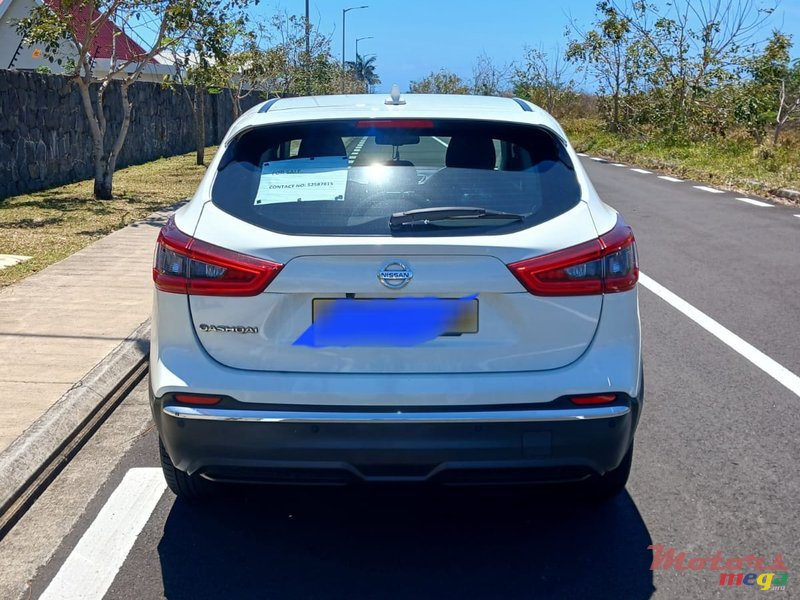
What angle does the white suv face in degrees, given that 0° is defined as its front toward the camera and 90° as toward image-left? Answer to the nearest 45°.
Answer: approximately 180°

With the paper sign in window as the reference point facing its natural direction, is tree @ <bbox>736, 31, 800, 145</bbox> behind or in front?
behind

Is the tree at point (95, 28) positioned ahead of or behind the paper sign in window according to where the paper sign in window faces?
behind

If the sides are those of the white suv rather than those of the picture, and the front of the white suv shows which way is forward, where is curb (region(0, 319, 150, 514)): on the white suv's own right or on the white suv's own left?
on the white suv's own left

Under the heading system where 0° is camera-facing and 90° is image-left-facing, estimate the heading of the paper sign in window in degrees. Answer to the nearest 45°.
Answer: approximately 0°
